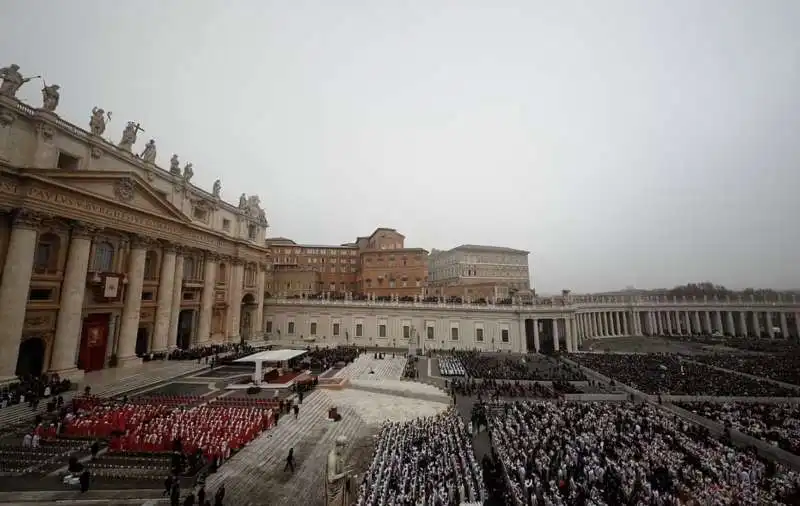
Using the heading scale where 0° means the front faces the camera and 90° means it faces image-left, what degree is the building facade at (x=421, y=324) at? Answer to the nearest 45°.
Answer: approximately 0°

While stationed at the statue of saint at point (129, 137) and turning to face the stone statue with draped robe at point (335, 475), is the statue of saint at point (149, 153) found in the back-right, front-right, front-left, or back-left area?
back-left

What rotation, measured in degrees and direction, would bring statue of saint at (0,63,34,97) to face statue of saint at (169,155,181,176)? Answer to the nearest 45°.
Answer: approximately 45° to its left

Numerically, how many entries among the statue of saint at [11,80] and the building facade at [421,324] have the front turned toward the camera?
1

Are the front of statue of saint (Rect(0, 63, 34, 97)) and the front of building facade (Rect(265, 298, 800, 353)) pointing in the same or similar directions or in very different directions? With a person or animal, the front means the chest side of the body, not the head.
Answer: very different directions

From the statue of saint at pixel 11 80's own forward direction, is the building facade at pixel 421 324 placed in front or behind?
in front

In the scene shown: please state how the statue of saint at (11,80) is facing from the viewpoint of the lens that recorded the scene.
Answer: facing to the right of the viewer

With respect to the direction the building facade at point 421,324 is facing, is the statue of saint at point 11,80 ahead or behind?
ahead

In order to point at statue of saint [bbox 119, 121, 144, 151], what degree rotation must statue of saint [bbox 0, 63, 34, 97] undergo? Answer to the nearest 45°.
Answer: approximately 45° to its left

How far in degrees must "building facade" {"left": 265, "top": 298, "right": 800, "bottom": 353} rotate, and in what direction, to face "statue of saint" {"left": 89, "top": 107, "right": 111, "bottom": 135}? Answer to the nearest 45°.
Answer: approximately 45° to its right

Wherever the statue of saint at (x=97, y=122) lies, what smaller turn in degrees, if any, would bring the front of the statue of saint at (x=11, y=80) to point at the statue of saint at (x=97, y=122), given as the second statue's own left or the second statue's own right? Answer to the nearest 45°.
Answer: approximately 45° to the second statue's own left
